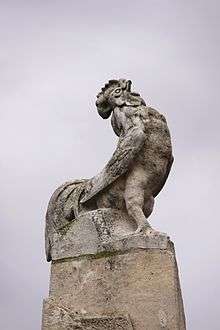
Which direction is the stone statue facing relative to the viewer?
to the viewer's right
